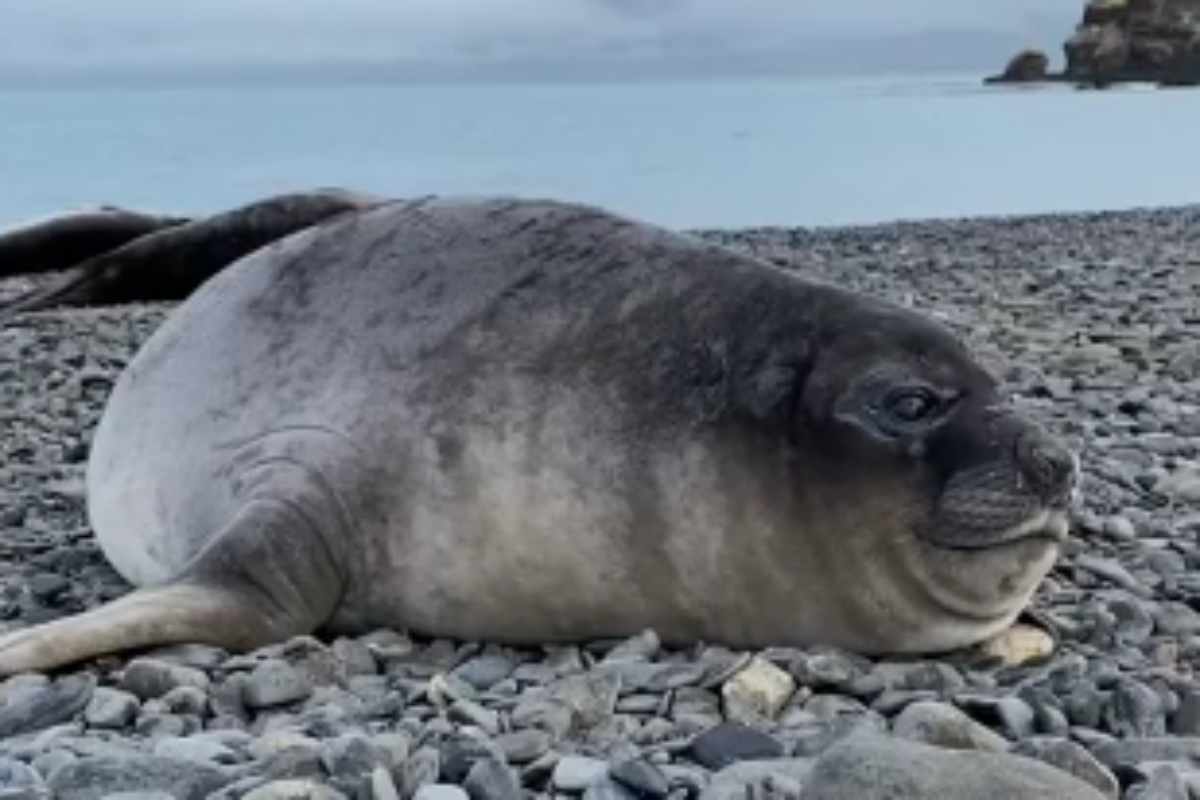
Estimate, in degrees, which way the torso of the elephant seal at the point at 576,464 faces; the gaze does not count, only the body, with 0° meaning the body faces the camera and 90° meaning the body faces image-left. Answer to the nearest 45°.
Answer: approximately 270°

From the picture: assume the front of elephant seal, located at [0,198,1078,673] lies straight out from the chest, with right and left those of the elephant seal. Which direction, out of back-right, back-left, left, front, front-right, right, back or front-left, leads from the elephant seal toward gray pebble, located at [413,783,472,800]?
right

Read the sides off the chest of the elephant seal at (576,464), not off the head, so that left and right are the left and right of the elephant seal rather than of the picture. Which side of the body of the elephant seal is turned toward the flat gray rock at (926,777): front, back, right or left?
right

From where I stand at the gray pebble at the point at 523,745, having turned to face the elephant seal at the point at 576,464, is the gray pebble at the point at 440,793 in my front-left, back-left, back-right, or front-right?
back-left

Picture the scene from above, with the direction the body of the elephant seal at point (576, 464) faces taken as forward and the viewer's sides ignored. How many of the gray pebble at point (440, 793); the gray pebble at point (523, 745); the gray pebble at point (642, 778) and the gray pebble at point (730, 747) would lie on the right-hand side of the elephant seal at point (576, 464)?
4

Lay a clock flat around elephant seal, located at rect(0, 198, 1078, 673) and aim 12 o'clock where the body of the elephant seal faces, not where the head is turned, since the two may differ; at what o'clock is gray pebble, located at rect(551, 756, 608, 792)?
The gray pebble is roughly at 3 o'clock from the elephant seal.

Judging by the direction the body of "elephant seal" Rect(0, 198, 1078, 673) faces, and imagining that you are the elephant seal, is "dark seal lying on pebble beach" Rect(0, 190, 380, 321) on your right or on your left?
on your left

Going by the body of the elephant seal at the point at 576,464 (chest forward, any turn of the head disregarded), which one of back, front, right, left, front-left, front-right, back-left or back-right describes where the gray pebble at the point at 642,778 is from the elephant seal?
right

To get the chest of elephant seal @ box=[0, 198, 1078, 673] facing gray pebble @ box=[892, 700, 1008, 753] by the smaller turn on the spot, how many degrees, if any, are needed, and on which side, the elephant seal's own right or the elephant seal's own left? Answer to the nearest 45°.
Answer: approximately 45° to the elephant seal's own right

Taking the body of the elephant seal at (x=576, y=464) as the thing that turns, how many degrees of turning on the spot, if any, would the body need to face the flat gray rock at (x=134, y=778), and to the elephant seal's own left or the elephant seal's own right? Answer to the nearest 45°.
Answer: approximately 135° to the elephant seal's own right

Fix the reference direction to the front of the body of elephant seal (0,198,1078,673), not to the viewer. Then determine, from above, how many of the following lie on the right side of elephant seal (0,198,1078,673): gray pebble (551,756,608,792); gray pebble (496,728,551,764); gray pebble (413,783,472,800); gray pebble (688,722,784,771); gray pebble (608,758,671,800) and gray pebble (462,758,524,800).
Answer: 6

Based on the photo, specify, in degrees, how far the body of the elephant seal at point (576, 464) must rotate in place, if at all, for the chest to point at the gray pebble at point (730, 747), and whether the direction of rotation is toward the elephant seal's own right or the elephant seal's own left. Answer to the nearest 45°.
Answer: approximately 90° to the elephant seal's own right

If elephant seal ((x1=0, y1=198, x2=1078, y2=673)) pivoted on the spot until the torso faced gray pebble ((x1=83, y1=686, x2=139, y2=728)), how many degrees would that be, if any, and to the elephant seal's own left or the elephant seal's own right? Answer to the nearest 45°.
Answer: approximately 135° to the elephant seal's own right

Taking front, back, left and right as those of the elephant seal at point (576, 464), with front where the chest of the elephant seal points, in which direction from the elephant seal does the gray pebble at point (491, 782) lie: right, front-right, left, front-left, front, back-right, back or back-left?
right

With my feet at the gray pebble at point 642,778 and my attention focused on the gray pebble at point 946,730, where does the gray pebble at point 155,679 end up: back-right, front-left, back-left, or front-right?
back-left

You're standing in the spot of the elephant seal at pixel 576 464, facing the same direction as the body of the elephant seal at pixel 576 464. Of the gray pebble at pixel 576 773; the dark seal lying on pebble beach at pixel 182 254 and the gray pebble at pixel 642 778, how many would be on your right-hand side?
2

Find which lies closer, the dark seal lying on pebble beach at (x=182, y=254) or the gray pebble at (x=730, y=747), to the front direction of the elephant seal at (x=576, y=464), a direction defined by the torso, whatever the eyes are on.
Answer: the gray pebble

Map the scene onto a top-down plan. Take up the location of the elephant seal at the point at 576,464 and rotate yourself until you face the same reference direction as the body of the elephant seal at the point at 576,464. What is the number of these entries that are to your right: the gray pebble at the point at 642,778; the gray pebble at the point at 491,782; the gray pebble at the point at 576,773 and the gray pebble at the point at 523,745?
4
